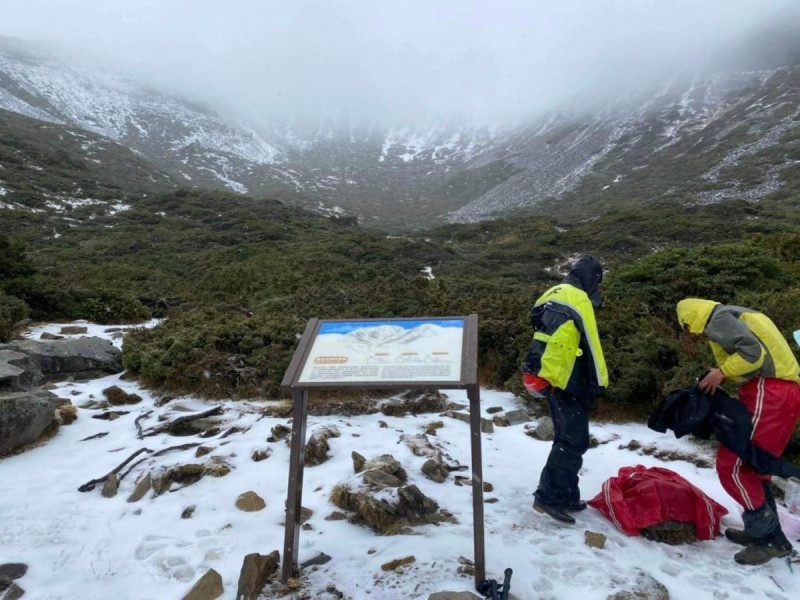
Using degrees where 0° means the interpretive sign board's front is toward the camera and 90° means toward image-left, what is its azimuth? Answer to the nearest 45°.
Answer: approximately 0°

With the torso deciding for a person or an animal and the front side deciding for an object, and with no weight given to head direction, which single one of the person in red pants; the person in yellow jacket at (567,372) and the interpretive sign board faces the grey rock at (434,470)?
the person in red pants

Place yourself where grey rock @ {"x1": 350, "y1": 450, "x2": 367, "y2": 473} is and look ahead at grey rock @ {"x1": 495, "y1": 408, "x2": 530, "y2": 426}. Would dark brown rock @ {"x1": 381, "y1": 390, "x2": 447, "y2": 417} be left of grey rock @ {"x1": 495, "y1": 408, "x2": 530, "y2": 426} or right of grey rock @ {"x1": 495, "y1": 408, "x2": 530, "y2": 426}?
left

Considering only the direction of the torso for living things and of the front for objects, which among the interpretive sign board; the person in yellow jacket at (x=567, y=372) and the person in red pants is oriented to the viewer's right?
the person in yellow jacket

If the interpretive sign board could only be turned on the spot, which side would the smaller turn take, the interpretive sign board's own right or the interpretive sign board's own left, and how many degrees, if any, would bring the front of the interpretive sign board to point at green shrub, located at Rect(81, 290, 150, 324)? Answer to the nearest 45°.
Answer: approximately 135° to the interpretive sign board's own right

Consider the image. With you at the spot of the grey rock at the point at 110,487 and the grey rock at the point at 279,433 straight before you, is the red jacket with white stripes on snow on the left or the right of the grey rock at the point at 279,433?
right

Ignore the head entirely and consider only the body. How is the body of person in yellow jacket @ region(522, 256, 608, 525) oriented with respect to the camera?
to the viewer's right

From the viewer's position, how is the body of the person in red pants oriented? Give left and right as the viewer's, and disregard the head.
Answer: facing to the left of the viewer

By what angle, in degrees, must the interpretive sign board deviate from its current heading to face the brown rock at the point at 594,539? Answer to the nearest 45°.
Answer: approximately 90° to its left
